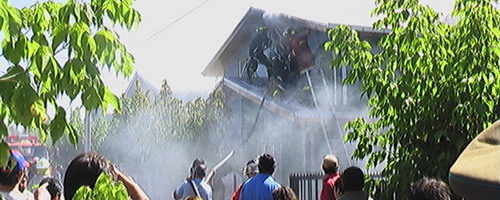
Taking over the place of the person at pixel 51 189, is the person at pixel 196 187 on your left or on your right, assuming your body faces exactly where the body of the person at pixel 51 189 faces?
on your right

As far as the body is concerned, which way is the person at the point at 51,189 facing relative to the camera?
away from the camera

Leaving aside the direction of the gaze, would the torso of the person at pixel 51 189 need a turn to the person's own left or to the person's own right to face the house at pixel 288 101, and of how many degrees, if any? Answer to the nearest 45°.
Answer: approximately 45° to the person's own right

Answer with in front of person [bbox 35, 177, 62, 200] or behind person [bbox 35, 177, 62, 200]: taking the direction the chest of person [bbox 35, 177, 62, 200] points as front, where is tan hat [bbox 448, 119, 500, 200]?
behind

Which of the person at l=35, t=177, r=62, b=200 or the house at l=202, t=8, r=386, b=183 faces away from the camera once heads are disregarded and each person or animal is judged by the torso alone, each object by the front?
the person

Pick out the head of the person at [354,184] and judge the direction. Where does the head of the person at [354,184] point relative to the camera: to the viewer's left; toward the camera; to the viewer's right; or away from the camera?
away from the camera

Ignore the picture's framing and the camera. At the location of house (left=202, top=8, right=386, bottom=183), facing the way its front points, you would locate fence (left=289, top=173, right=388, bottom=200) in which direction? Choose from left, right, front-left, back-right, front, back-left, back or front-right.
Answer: front-left

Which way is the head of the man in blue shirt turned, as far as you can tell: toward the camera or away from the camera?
away from the camera

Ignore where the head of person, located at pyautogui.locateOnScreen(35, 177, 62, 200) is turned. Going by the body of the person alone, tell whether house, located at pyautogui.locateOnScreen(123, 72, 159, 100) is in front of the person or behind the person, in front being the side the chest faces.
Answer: in front

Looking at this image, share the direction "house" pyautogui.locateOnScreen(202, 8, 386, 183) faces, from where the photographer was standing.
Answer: facing the viewer and to the left of the viewer

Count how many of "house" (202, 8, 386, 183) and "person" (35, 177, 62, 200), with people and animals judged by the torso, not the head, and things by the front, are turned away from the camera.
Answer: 1

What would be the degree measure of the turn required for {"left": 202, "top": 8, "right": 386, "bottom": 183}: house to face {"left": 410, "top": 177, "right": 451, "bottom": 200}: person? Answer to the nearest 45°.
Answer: approximately 45° to its left
